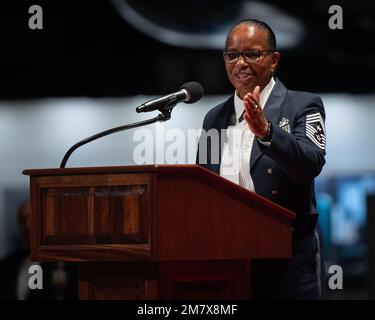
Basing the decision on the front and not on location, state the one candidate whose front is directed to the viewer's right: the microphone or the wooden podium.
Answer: the microphone

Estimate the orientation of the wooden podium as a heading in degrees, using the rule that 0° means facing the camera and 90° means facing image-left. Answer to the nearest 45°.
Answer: approximately 45°

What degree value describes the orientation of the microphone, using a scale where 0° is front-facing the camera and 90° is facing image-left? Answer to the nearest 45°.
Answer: approximately 270°

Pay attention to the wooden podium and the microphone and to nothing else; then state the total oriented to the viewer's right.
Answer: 1
